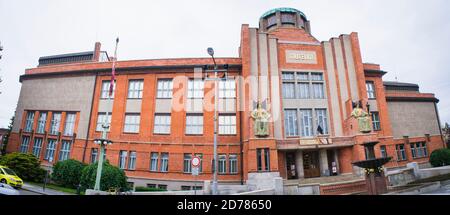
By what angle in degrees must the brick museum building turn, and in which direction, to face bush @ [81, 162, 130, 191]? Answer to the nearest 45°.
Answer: approximately 45° to its right

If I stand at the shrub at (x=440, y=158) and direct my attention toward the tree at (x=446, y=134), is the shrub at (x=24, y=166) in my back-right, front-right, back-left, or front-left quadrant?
back-left

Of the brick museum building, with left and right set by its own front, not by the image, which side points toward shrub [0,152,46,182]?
right

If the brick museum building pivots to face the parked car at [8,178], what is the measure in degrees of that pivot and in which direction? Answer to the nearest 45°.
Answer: approximately 45° to its right

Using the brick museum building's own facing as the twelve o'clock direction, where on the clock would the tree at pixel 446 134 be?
The tree is roughly at 9 o'clock from the brick museum building.

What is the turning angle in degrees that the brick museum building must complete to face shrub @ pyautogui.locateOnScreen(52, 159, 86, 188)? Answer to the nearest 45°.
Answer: approximately 90° to its right

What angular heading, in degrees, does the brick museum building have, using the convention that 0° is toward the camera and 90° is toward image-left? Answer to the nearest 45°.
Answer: approximately 0°

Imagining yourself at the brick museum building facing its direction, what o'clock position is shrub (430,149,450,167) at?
The shrub is roughly at 9 o'clock from the brick museum building.
